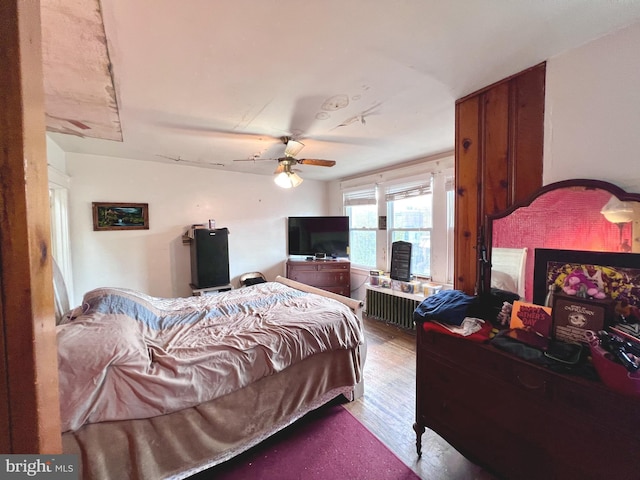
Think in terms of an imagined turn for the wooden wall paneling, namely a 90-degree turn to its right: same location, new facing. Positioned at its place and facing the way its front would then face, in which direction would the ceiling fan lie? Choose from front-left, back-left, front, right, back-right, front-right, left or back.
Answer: front-left

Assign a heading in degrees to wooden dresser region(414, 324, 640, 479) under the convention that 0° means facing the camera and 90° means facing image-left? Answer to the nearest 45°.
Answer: approximately 45°

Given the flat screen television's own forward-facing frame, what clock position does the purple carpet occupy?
The purple carpet is roughly at 12 o'clock from the flat screen television.

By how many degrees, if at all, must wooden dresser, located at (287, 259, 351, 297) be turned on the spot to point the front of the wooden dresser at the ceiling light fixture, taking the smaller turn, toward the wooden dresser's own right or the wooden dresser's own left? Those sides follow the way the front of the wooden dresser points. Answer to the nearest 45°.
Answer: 0° — it already faces it

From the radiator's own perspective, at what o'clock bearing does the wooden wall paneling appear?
The wooden wall paneling is roughly at 10 o'clock from the radiator.

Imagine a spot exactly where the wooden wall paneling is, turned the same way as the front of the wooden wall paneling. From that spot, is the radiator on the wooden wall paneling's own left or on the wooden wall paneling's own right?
on the wooden wall paneling's own right

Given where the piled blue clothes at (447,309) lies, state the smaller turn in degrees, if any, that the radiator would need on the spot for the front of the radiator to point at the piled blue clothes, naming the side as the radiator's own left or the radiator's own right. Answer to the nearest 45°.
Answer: approximately 45° to the radiator's own left

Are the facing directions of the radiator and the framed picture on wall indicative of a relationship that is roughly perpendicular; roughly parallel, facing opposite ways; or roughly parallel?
roughly perpendicular

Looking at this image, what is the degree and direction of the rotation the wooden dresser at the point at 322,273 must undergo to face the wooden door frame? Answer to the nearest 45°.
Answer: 0° — it already faces it

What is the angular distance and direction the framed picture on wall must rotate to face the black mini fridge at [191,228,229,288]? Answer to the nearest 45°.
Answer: approximately 45° to its left

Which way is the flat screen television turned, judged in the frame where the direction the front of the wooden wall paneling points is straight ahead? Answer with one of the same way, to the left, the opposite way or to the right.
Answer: to the left

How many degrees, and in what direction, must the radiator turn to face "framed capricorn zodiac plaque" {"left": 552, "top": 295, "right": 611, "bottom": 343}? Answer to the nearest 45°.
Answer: approximately 45° to its left

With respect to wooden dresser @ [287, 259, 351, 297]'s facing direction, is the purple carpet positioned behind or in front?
in front
